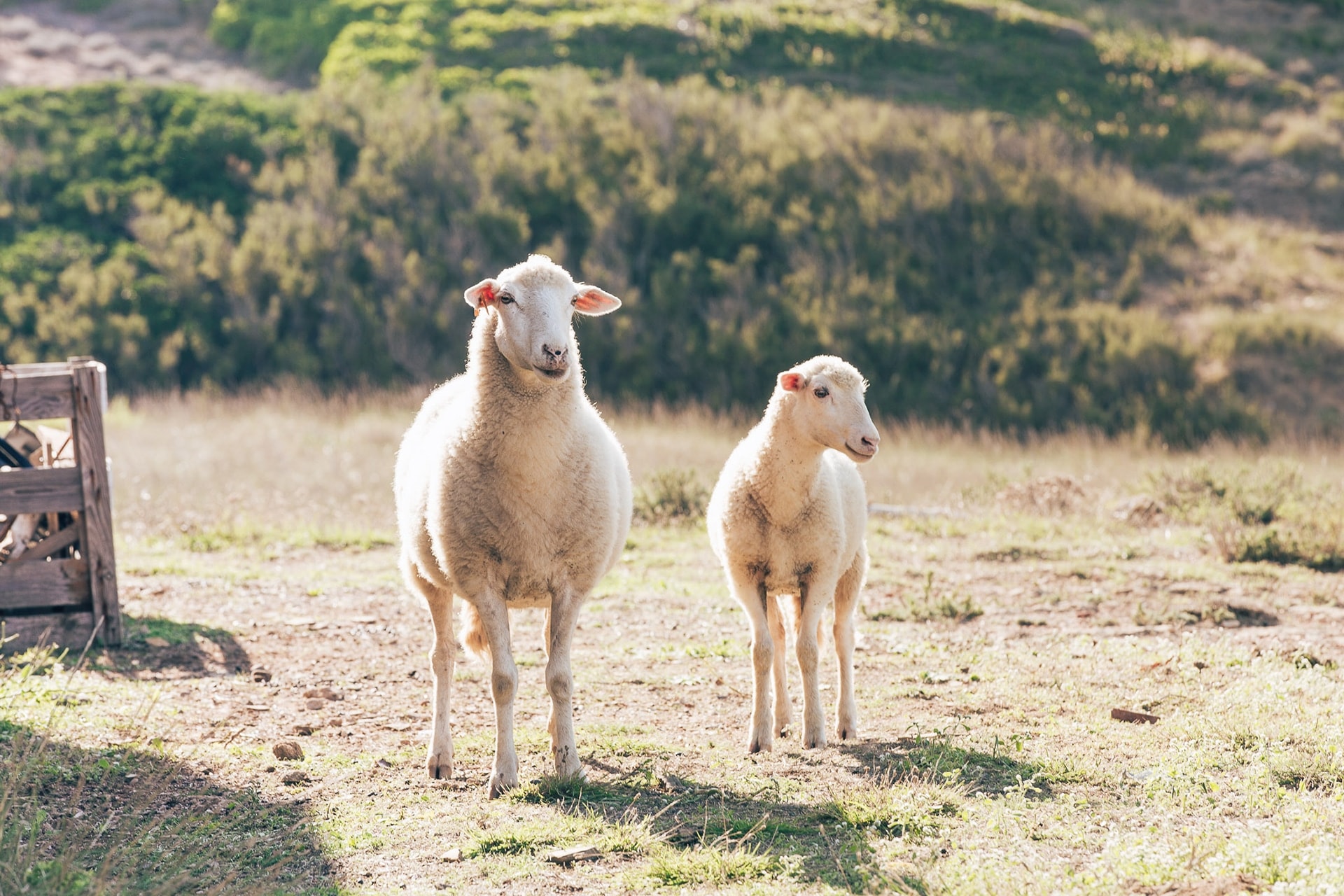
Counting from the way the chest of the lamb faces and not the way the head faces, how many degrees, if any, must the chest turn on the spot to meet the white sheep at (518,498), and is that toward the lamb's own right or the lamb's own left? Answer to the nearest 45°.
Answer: approximately 45° to the lamb's own right

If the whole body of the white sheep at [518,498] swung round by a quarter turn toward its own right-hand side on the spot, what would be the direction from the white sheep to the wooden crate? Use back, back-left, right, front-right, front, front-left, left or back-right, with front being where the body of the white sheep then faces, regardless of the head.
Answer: front-right

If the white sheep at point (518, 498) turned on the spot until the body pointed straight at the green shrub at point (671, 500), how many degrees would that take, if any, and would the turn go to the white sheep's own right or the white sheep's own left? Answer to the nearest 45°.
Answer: approximately 180°

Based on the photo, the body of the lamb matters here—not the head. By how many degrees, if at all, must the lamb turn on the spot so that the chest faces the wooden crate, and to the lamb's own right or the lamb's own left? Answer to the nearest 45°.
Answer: approximately 90° to the lamb's own right

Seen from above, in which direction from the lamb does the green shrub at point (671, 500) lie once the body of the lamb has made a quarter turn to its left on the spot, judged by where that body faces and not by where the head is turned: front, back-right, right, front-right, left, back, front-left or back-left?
left

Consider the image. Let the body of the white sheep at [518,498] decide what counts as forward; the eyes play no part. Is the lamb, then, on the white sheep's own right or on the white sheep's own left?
on the white sheep's own left

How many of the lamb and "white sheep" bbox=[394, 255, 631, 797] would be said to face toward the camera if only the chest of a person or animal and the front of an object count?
2
